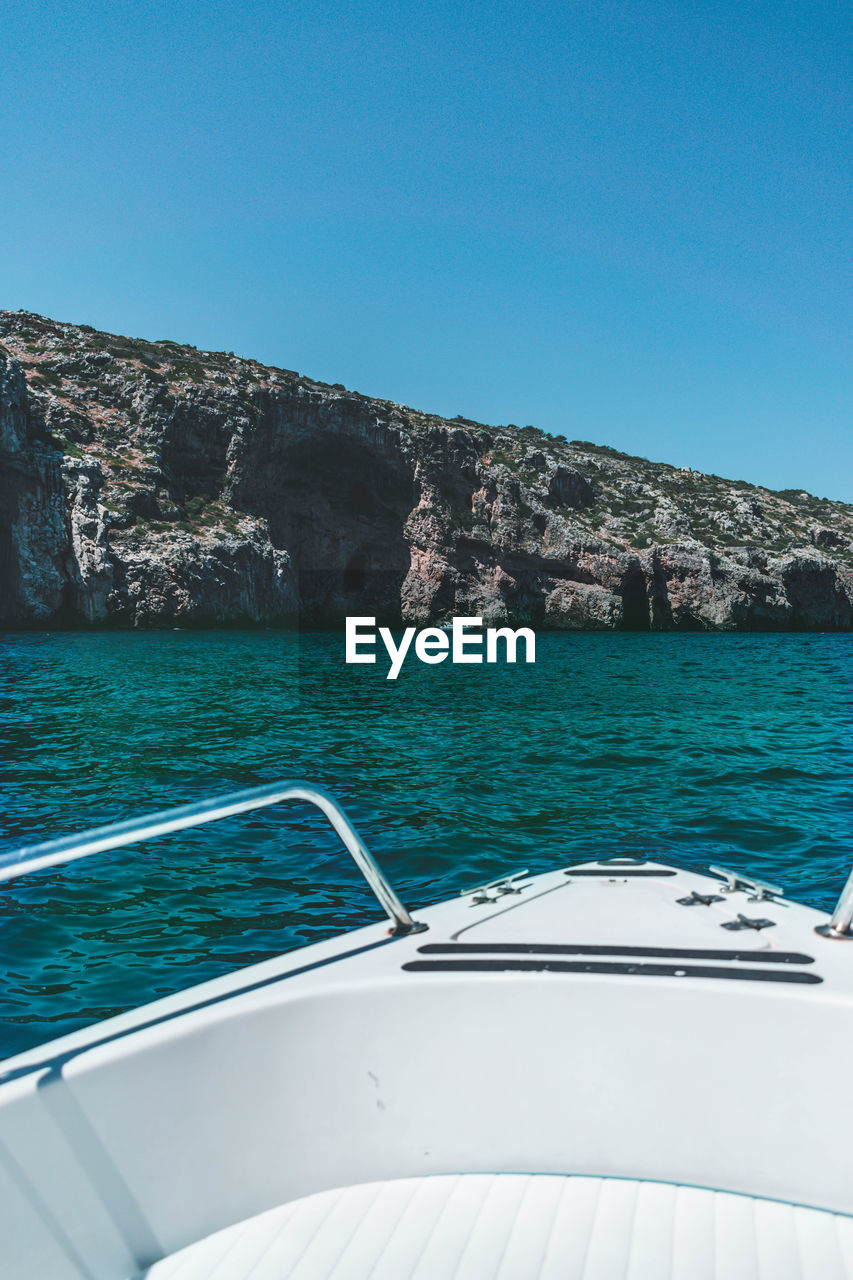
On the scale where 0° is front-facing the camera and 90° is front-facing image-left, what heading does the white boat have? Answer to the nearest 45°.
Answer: approximately 180°
